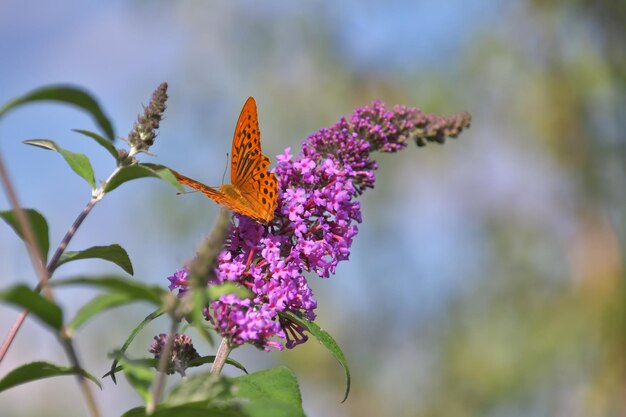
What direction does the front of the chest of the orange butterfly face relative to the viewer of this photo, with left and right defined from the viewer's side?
facing away from the viewer and to the left of the viewer

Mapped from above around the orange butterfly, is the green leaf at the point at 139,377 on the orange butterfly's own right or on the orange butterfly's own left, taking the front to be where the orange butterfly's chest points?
on the orange butterfly's own left
